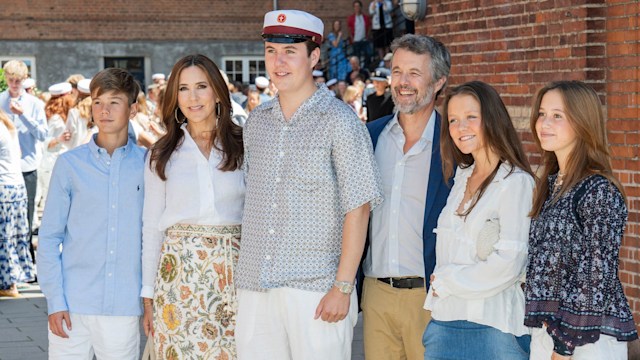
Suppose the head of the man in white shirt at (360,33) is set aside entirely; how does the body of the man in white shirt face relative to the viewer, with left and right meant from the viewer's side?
facing the viewer

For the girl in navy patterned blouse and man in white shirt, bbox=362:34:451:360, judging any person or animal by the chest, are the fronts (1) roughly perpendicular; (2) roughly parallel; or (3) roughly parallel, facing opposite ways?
roughly parallel

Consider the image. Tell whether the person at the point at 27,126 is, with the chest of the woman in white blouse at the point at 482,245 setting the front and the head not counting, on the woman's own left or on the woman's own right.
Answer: on the woman's own right

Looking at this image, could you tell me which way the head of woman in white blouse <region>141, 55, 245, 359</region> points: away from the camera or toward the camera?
toward the camera

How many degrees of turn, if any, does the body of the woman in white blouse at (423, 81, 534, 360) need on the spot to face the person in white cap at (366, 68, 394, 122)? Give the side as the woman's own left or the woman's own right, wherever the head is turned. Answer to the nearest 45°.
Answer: approximately 135° to the woman's own right

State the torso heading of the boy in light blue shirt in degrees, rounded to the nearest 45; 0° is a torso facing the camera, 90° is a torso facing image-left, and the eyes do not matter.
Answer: approximately 0°

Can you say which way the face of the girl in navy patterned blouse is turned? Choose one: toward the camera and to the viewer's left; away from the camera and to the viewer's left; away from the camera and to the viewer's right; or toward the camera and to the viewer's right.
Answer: toward the camera and to the viewer's left

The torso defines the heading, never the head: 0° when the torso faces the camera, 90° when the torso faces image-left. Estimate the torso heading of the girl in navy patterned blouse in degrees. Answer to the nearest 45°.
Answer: approximately 45°

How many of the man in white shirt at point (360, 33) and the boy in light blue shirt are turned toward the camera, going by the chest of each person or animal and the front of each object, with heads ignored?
2

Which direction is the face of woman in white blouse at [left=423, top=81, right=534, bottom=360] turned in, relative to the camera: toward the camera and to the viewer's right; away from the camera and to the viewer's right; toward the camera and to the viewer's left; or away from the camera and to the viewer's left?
toward the camera and to the viewer's left

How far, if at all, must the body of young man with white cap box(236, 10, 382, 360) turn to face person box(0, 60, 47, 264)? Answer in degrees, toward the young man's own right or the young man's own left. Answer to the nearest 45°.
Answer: approximately 90° to the young man's own right

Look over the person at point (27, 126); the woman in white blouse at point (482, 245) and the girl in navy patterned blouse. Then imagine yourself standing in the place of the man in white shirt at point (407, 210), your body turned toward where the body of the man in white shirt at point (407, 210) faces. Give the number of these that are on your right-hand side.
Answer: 1
